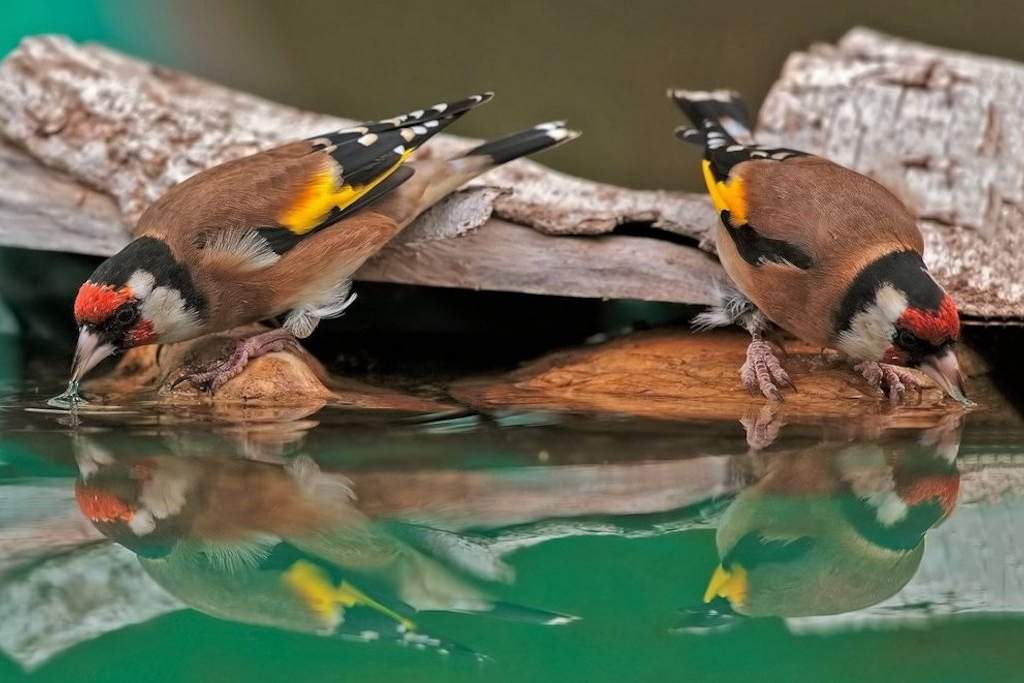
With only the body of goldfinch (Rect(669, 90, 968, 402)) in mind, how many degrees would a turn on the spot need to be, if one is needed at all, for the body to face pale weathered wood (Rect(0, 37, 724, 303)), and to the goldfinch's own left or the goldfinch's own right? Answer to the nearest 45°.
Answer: approximately 135° to the goldfinch's own right

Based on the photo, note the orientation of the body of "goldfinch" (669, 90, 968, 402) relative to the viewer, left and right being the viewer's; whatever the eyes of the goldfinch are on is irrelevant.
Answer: facing the viewer and to the right of the viewer

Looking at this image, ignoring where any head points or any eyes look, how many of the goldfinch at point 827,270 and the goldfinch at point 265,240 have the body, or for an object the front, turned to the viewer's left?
1

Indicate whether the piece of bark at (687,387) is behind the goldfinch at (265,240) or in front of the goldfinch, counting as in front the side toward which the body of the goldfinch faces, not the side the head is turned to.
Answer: behind

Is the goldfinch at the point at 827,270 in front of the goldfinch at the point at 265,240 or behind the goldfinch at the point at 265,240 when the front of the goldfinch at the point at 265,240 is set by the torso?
behind

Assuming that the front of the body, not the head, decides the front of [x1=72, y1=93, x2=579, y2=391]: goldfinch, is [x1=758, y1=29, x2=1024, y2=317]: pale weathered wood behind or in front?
behind

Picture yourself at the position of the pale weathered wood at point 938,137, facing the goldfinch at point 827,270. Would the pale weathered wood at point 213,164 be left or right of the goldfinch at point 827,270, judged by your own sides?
right

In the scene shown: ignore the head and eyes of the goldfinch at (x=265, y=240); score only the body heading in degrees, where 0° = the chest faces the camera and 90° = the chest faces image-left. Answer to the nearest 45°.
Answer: approximately 90°

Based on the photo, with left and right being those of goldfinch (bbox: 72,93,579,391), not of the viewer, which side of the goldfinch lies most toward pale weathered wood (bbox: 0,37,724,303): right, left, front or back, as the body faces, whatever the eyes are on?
right

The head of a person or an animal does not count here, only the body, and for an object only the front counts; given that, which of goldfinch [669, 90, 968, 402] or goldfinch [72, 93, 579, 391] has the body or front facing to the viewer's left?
goldfinch [72, 93, 579, 391]

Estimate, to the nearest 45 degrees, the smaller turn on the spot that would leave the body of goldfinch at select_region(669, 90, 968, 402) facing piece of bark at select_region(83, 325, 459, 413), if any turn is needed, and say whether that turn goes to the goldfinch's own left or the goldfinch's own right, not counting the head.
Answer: approximately 135° to the goldfinch's own right
